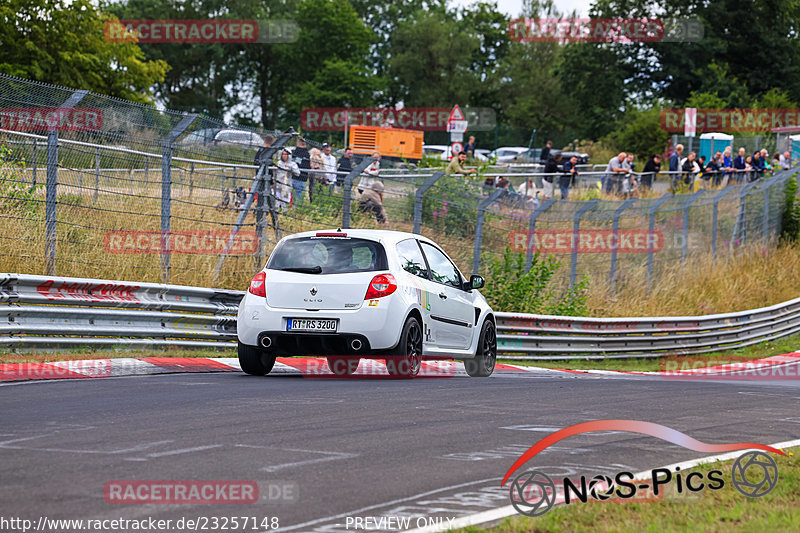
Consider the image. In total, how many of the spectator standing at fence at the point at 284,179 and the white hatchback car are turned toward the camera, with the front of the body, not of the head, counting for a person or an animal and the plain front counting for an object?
1

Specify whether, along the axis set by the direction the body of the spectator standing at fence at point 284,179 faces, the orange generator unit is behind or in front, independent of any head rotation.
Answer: behind

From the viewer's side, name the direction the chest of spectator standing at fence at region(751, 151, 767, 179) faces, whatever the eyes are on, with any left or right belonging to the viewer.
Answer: facing the viewer and to the left of the viewer

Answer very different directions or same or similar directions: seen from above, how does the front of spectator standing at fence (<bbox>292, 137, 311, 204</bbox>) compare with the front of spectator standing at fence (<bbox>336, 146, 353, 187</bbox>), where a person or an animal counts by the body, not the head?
same or similar directions

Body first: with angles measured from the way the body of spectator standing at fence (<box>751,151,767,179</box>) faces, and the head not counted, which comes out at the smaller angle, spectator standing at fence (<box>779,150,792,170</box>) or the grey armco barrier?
the grey armco barrier

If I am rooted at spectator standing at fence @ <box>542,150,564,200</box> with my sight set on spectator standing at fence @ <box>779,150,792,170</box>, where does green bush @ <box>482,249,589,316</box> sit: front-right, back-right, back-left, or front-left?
back-right

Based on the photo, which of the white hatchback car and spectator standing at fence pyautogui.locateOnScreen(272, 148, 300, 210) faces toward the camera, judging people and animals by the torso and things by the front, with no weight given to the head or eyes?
the spectator standing at fence

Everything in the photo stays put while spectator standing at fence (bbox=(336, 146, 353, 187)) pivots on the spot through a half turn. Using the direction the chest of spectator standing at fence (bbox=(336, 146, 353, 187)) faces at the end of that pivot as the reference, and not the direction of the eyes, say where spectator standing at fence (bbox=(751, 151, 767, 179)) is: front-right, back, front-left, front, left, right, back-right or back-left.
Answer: front-right

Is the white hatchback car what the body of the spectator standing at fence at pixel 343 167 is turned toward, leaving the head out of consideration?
yes

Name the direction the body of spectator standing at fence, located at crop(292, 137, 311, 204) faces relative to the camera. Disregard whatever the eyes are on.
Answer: toward the camera

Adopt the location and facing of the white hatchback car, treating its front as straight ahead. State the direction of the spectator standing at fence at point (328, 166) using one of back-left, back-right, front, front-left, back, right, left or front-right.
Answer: front-left

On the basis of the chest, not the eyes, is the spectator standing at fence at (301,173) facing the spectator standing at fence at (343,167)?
no

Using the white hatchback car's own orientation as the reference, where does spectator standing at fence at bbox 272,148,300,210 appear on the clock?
The spectator standing at fence is roughly at 10 o'clock from the white hatchback car.

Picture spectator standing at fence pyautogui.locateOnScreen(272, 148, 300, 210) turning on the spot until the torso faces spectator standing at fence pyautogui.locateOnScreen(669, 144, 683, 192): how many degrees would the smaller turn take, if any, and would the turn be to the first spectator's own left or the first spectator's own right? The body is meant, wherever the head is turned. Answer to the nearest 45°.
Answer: approximately 135° to the first spectator's own left

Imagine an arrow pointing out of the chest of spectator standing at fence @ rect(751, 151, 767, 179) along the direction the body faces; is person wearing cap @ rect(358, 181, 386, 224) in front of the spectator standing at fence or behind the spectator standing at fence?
in front

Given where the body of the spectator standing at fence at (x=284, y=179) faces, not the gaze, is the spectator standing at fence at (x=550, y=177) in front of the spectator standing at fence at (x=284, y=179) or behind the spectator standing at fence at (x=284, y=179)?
behind

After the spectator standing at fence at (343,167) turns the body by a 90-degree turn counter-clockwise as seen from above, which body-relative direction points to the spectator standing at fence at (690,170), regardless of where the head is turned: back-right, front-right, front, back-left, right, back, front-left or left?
front-left

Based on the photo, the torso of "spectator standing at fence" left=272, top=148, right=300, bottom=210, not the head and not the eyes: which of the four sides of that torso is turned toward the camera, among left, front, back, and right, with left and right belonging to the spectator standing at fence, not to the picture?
front

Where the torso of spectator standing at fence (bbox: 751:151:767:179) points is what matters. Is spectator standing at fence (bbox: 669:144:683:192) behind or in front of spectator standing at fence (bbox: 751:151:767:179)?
in front

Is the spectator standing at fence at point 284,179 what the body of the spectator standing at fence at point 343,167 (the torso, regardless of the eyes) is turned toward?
no
